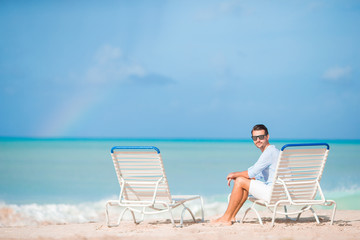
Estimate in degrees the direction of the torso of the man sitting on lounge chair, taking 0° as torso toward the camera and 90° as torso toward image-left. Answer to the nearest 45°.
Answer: approximately 90°

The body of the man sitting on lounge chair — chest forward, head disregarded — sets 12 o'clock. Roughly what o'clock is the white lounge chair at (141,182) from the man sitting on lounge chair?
The white lounge chair is roughly at 12 o'clock from the man sitting on lounge chair.
